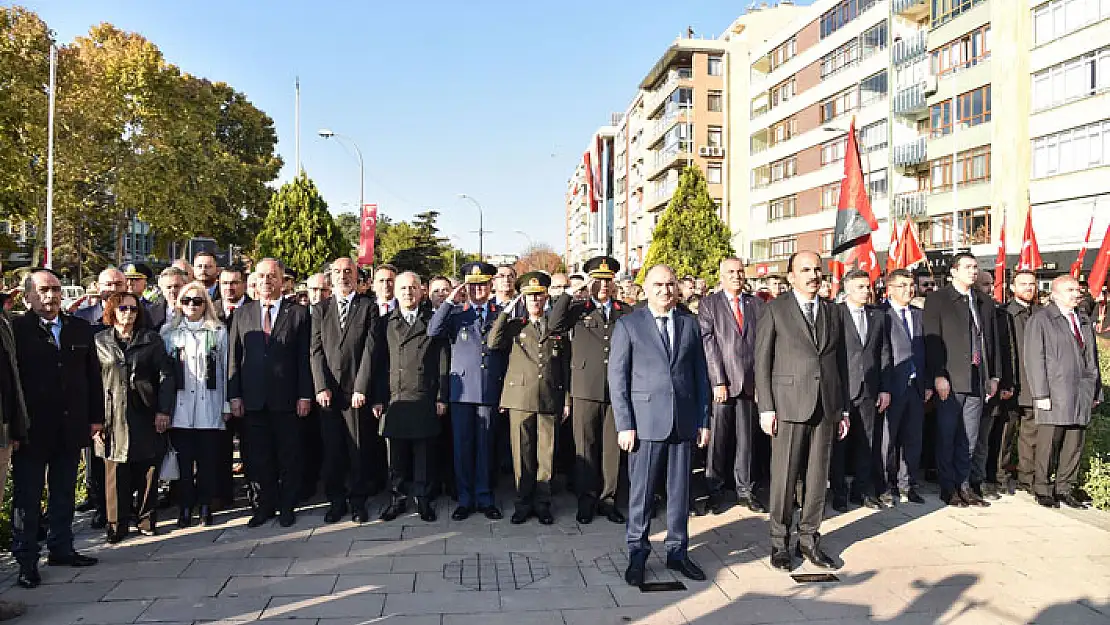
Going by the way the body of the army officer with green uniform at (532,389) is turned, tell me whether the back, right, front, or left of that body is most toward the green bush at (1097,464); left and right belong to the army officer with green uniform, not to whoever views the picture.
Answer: left

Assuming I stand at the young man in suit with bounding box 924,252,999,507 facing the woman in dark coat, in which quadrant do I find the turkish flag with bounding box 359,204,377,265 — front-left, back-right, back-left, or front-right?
front-right

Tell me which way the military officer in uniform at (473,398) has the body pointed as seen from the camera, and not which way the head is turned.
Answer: toward the camera

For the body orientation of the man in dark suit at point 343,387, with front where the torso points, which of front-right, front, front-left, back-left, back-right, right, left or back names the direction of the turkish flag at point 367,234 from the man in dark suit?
back

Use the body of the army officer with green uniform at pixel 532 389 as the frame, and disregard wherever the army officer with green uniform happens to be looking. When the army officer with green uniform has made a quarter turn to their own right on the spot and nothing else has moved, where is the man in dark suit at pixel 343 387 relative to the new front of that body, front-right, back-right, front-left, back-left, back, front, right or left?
front

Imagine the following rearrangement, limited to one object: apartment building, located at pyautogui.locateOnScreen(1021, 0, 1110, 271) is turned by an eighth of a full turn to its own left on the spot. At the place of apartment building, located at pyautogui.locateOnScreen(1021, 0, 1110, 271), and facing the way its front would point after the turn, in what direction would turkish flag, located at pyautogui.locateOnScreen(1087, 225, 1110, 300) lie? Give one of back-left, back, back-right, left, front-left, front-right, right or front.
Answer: front

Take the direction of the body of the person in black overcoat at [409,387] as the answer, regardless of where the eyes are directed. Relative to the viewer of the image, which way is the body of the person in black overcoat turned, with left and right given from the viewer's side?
facing the viewer

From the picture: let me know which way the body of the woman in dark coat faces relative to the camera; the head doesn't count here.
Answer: toward the camera

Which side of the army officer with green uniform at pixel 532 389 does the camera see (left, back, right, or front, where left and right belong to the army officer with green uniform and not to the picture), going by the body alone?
front
